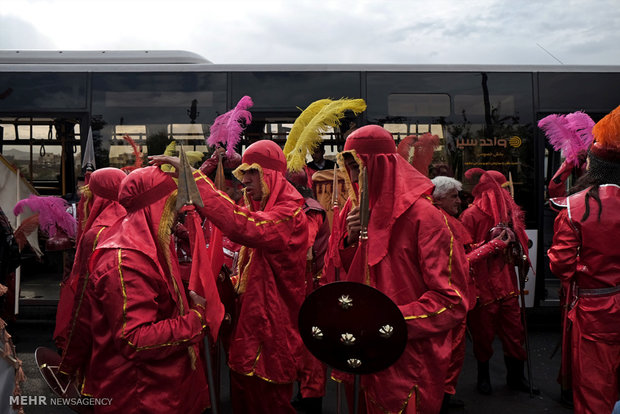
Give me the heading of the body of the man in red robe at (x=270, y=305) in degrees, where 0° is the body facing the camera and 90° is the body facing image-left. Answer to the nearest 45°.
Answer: approximately 90°

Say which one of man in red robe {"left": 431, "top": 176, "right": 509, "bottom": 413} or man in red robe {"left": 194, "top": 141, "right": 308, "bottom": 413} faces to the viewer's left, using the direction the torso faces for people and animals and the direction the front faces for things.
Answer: man in red robe {"left": 194, "top": 141, "right": 308, "bottom": 413}

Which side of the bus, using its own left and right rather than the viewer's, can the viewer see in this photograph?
right

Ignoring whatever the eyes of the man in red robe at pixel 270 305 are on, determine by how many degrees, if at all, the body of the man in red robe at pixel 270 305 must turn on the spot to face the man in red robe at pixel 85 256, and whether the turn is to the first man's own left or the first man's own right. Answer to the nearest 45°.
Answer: approximately 45° to the first man's own right

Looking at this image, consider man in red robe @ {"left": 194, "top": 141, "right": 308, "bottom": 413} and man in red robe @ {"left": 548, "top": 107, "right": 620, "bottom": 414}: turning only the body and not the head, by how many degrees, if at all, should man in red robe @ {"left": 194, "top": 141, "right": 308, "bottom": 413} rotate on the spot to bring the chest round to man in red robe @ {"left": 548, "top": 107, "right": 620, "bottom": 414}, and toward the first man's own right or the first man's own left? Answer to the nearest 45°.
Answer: approximately 180°

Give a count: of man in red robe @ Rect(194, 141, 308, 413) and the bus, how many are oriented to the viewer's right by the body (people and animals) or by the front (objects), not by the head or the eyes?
1
